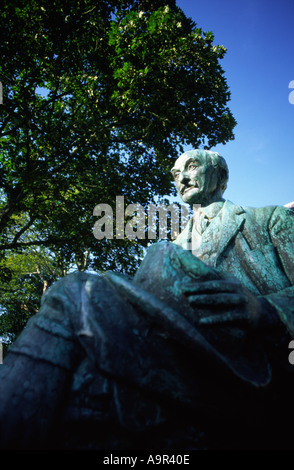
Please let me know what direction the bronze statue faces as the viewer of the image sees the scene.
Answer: facing the viewer and to the left of the viewer

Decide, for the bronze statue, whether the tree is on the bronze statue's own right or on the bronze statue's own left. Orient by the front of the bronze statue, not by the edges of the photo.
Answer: on the bronze statue's own right
